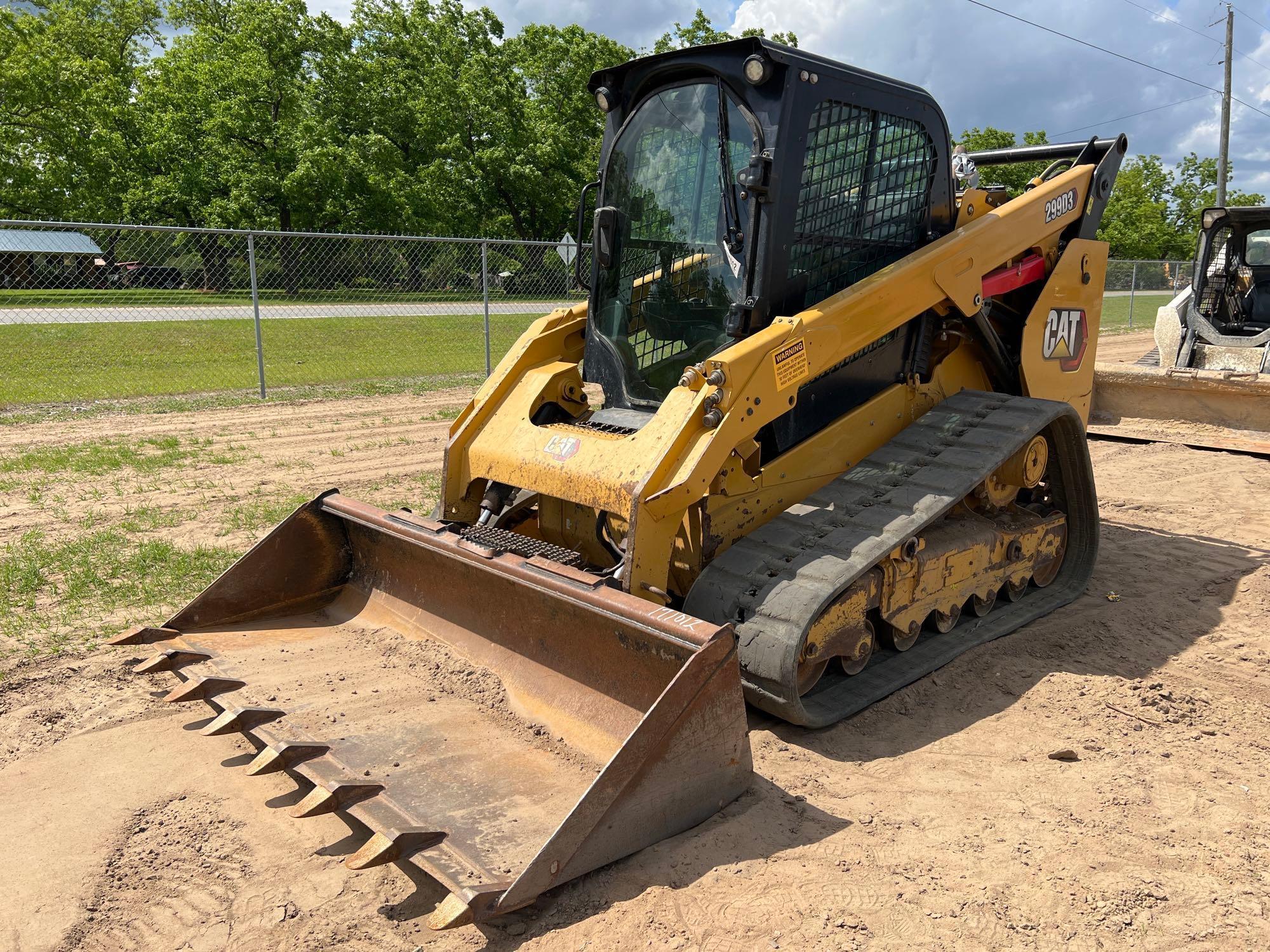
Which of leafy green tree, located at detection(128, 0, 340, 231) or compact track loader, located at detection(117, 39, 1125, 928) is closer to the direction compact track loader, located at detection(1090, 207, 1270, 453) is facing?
the compact track loader

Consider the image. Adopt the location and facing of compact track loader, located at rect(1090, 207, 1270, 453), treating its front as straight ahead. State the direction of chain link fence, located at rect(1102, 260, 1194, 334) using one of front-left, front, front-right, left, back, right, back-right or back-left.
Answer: back

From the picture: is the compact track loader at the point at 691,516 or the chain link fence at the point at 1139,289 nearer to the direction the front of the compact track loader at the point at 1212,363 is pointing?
the compact track loader

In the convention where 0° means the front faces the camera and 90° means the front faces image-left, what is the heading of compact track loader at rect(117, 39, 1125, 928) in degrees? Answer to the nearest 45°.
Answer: approximately 45°

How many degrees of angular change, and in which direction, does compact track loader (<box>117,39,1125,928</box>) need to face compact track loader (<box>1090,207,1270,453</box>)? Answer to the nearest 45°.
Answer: approximately 180°

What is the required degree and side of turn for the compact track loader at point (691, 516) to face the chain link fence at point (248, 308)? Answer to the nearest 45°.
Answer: approximately 90° to its right

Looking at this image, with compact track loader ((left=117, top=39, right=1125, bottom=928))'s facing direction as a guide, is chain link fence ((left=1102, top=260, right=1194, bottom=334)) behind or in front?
behind

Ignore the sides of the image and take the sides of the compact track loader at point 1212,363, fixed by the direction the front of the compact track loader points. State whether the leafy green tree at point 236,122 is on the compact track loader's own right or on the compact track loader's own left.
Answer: on the compact track loader's own right

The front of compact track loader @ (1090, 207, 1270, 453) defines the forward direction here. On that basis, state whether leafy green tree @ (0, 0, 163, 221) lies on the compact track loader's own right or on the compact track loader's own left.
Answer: on the compact track loader's own right

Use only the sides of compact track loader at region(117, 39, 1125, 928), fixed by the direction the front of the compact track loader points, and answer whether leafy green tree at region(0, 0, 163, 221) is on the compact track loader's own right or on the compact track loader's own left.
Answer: on the compact track loader's own right
